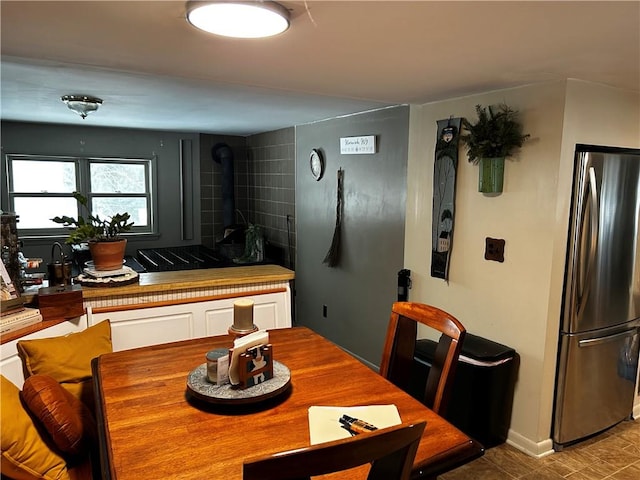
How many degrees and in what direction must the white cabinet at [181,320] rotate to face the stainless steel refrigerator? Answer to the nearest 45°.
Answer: approximately 45° to its left

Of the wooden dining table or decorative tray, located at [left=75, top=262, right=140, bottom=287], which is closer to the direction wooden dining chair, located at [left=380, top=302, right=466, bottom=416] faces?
the wooden dining table

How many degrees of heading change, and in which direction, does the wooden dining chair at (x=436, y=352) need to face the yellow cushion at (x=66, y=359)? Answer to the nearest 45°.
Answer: approximately 45° to its right

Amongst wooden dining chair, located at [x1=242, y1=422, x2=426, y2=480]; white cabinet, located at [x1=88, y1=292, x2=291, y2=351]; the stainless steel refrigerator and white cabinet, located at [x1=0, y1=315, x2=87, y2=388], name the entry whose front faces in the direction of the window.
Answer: the wooden dining chair

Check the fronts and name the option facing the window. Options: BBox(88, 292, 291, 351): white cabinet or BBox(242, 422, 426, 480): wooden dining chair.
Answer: the wooden dining chair

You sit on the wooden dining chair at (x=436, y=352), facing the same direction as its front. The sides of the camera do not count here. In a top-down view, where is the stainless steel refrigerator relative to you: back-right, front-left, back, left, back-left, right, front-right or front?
back

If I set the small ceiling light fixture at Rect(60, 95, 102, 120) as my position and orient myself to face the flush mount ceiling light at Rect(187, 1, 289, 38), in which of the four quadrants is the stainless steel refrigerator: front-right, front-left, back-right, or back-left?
front-left

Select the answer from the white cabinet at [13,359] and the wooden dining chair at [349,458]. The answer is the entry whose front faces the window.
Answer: the wooden dining chair

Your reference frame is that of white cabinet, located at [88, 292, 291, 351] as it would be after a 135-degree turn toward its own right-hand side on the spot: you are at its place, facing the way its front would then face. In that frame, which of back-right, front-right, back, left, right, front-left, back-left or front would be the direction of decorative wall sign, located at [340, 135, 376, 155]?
back-right

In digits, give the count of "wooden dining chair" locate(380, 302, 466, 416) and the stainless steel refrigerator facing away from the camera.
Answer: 0

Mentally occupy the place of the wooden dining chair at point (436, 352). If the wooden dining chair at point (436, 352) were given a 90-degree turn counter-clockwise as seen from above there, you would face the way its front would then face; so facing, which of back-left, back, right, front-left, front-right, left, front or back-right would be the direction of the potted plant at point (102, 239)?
back-right

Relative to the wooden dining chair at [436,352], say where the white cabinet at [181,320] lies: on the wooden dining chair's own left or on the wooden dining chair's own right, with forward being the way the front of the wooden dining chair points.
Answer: on the wooden dining chair's own right

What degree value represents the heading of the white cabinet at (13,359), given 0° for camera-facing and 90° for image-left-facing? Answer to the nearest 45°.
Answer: approximately 315°

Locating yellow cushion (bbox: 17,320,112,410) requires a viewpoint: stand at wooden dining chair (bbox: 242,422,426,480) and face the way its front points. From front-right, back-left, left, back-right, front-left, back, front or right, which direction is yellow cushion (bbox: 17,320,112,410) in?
front

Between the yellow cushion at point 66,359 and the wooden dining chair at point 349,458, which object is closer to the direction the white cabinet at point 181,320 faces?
the wooden dining chair
